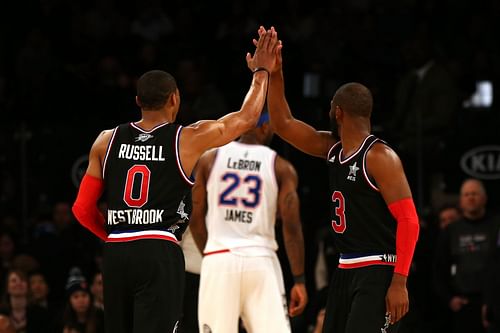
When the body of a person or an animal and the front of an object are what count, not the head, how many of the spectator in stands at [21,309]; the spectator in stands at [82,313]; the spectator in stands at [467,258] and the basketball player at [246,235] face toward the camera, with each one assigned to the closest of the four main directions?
3

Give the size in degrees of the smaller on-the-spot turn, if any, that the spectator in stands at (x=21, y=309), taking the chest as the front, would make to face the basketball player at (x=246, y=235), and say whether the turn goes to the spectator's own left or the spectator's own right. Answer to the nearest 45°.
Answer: approximately 45° to the spectator's own left

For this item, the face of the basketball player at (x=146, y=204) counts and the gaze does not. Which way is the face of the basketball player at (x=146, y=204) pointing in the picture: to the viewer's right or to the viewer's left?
to the viewer's right

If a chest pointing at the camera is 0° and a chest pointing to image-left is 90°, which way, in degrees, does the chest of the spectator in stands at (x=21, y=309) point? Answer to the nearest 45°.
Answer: approximately 0°

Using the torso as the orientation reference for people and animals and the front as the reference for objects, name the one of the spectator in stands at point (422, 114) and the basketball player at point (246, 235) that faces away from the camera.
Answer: the basketball player

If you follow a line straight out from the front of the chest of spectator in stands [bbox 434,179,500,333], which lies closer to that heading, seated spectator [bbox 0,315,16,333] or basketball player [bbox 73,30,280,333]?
the basketball player

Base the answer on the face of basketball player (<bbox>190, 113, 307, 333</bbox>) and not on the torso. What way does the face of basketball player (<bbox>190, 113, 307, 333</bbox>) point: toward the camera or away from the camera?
away from the camera

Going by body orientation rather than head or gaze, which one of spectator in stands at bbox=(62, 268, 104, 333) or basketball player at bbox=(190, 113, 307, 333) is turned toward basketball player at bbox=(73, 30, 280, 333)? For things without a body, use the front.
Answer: the spectator in stands

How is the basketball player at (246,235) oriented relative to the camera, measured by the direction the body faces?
away from the camera

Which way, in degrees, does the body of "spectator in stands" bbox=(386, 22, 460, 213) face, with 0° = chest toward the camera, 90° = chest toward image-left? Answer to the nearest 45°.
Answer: approximately 45°
